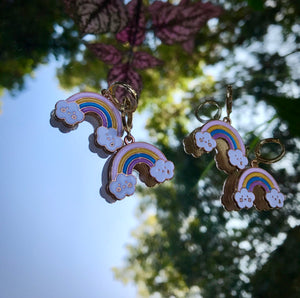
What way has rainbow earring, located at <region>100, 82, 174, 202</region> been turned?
toward the camera
